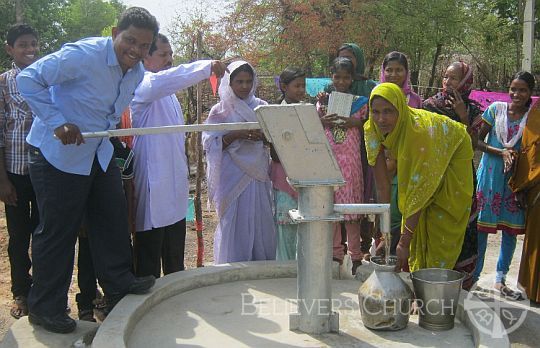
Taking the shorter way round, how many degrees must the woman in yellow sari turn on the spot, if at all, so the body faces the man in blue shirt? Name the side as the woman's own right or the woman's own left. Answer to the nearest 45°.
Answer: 0° — they already face them

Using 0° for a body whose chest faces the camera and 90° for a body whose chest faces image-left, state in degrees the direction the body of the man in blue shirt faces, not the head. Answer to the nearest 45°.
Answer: approximately 315°

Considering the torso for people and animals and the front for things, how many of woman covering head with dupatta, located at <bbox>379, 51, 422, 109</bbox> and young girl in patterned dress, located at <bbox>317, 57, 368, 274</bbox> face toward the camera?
2

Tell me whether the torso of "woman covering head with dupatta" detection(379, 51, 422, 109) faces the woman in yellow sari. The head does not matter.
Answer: yes

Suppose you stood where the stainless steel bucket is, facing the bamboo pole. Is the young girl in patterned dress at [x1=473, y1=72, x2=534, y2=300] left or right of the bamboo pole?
right

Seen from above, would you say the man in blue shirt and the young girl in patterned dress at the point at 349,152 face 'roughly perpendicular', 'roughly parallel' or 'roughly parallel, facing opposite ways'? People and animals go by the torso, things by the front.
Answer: roughly perpendicular

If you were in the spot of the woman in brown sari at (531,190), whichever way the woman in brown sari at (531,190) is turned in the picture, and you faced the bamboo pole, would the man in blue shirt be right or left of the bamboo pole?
left

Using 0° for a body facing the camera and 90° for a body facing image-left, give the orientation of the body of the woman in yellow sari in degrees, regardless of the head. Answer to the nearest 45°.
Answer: approximately 45°

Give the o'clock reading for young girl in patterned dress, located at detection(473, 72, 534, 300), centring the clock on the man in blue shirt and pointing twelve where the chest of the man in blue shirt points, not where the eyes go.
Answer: The young girl in patterned dress is roughly at 10 o'clock from the man in blue shirt.

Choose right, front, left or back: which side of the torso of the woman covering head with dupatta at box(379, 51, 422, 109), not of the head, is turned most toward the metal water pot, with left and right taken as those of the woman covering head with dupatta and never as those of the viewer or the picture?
front
